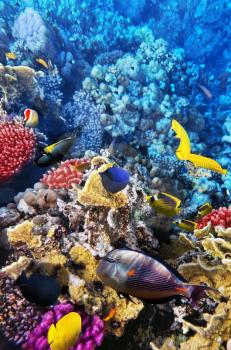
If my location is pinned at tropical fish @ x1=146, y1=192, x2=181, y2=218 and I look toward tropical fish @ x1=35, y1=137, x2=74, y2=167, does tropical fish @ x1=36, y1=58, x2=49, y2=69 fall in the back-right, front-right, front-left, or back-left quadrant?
front-right

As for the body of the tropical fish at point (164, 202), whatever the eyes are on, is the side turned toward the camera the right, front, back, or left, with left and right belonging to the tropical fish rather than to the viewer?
left

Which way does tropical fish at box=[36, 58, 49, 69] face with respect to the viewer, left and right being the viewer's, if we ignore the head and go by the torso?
facing to the left of the viewer

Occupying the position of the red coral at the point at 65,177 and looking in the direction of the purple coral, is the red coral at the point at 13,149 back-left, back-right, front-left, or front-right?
back-right

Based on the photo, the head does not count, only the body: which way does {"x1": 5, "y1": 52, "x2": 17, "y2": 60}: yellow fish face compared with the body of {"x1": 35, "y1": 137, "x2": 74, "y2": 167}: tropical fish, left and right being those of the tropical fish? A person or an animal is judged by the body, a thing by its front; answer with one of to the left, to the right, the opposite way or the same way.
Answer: the opposite way

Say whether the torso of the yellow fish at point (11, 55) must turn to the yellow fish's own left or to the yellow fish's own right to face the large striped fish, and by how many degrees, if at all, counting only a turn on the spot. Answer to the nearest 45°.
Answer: approximately 90° to the yellow fish's own left

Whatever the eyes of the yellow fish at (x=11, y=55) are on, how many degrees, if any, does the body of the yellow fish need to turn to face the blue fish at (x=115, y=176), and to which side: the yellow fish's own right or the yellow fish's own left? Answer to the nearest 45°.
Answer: approximately 90° to the yellow fish's own left

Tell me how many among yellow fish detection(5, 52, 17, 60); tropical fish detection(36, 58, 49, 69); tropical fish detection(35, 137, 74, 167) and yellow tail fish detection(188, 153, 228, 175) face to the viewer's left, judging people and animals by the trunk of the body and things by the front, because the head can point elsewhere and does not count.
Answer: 3

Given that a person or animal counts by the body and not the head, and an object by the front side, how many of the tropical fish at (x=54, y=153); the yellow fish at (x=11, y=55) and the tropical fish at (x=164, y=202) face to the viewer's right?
1

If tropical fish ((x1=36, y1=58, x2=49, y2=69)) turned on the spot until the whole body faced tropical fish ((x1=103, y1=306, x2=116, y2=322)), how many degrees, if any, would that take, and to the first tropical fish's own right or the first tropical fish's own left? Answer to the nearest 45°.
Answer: approximately 90° to the first tropical fish's own left
